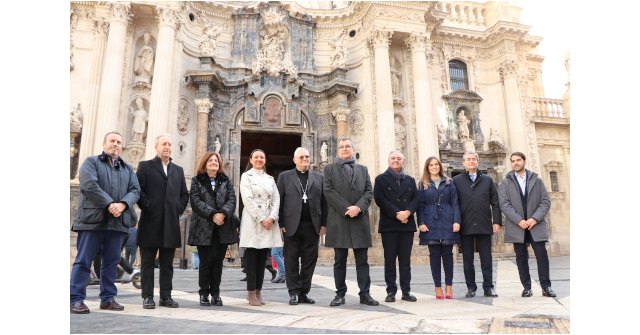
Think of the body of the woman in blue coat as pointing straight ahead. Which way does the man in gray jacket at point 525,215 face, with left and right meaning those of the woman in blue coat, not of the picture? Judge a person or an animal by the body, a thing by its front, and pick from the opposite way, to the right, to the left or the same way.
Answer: the same way

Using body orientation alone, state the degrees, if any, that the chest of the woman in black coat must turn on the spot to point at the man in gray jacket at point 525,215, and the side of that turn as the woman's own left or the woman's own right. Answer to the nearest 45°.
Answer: approximately 90° to the woman's own left

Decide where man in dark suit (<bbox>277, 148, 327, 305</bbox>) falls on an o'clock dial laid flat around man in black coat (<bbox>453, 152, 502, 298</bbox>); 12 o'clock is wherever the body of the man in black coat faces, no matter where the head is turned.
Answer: The man in dark suit is roughly at 2 o'clock from the man in black coat.

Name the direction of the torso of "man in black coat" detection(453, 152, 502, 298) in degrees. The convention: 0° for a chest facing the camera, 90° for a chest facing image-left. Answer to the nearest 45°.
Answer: approximately 0°

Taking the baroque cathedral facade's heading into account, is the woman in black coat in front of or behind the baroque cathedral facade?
in front

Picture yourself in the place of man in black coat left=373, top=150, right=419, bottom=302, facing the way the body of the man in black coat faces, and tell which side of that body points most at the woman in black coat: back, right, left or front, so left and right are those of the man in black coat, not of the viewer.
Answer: right

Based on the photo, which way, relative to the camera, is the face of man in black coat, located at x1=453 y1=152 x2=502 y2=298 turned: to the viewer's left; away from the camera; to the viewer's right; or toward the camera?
toward the camera

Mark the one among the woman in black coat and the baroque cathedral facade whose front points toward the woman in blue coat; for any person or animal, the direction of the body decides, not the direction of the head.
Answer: the baroque cathedral facade

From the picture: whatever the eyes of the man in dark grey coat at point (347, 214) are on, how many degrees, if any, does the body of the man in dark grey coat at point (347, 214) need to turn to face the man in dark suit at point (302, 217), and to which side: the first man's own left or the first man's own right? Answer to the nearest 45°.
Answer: approximately 90° to the first man's own right

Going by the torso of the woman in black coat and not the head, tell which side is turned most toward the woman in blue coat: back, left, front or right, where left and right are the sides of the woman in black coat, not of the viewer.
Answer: left

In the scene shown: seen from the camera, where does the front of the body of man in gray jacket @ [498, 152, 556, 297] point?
toward the camera

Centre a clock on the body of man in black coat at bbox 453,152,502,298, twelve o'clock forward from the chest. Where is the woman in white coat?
The woman in white coat is roughly at 2 o'clock from the man in black coat.

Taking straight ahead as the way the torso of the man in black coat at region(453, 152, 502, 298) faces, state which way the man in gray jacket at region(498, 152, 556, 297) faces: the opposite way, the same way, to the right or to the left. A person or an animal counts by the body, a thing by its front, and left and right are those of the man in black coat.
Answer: the same way

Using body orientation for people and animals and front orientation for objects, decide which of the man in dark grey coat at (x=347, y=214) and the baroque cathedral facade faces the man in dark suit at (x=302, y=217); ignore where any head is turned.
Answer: the baroque cathedral facade

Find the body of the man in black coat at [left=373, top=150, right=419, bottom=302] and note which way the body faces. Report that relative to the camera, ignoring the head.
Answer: toward the camera

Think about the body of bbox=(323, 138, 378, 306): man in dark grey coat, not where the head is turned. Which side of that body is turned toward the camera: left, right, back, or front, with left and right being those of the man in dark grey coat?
front

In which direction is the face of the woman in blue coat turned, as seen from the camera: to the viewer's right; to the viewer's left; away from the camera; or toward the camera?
toward the camera

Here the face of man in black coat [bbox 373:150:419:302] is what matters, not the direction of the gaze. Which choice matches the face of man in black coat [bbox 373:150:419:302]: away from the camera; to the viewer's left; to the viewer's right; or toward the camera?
toward the camera

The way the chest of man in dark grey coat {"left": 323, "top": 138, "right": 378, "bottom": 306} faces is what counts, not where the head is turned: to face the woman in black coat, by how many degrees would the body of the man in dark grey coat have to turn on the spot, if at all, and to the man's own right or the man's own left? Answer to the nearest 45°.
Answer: approximately 90° to the man's own right
